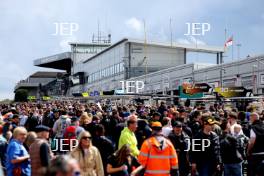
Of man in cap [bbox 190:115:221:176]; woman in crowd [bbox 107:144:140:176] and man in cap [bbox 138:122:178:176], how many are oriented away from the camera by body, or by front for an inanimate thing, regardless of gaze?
1

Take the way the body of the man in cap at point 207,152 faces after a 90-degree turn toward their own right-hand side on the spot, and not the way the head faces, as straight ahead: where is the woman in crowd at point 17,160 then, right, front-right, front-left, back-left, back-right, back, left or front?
front

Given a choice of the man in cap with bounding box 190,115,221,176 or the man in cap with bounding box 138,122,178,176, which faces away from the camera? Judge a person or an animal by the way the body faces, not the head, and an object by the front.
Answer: the man in cap with bounding box 138,122,178,176

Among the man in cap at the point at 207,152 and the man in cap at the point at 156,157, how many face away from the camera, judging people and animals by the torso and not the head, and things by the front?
1

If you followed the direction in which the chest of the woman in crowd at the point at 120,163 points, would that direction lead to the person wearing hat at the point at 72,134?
no

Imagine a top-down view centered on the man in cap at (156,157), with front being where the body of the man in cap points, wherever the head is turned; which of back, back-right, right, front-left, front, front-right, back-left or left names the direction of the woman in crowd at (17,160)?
left

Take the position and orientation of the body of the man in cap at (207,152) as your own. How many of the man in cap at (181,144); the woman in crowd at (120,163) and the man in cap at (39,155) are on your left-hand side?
0

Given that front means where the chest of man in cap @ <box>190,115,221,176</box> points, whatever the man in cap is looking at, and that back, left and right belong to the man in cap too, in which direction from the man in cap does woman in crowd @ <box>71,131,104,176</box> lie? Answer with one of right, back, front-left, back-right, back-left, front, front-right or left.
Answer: right

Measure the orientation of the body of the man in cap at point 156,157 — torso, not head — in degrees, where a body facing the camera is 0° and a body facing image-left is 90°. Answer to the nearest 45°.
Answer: approximately 180°

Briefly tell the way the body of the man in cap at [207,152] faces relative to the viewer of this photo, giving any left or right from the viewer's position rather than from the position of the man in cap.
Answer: facing the viewer and to the right of the viewer

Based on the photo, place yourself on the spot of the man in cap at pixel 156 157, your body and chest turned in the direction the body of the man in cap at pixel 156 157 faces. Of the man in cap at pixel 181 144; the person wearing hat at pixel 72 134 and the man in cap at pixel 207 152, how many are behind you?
0
